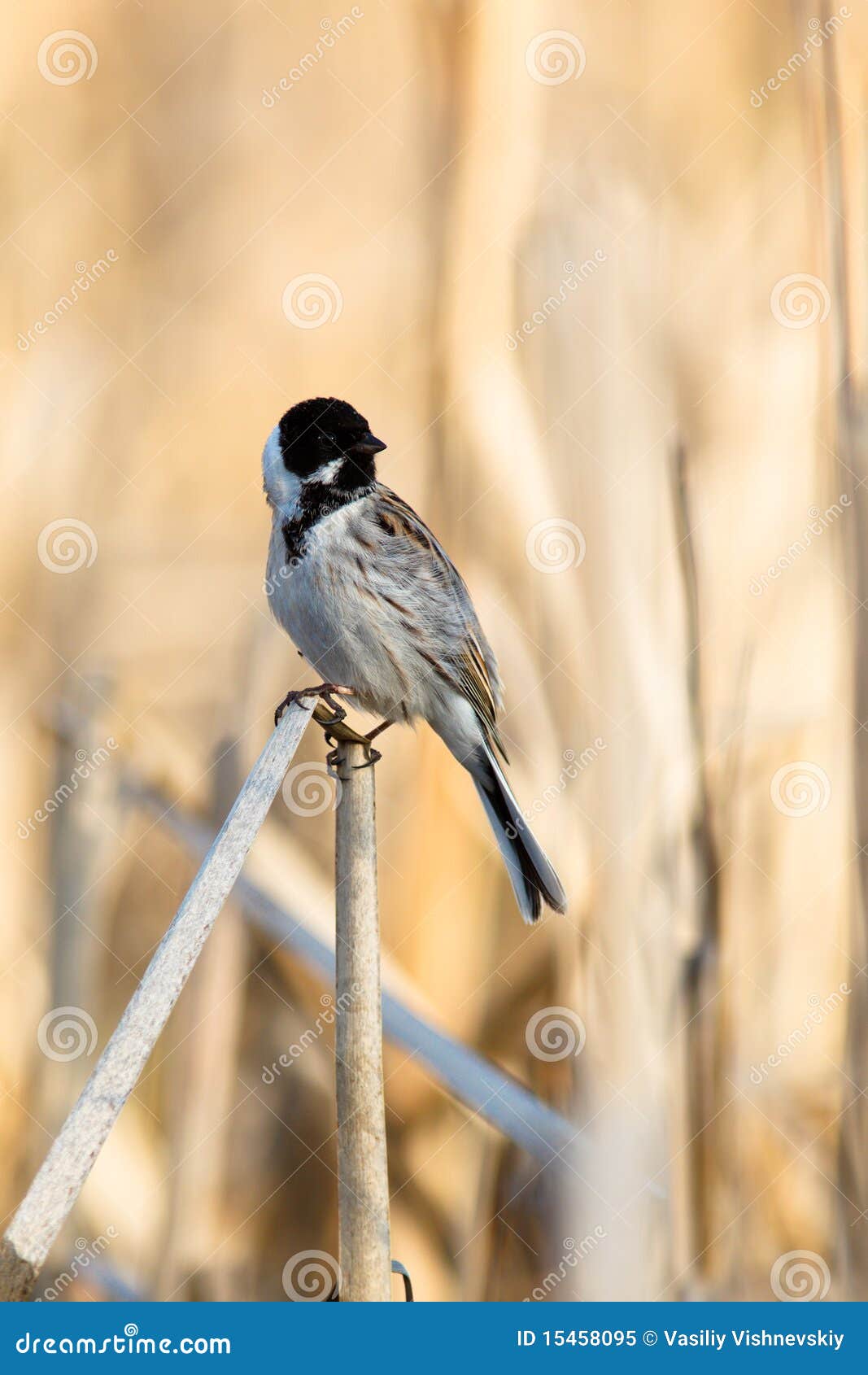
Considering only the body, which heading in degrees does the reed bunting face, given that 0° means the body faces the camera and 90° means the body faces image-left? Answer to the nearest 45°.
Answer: approximately 45°
